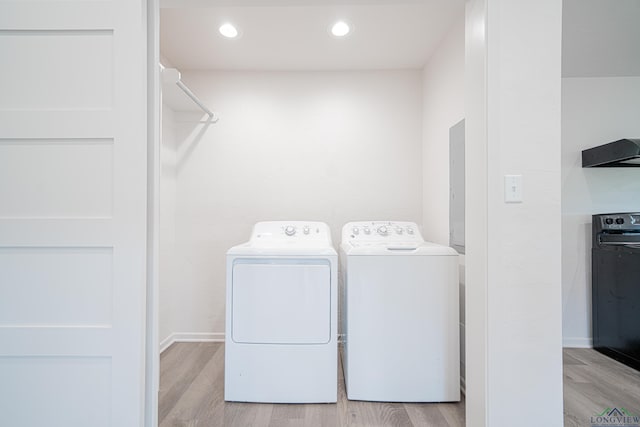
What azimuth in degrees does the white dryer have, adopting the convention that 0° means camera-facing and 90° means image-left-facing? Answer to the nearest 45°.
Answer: approximately 0°

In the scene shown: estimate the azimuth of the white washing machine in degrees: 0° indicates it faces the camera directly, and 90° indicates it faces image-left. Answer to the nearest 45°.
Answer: approximately 0°

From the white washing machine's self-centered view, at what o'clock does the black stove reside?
The black stove is roughly at 8 o'clock from the white washing machine.

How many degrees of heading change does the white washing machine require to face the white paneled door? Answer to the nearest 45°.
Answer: approximately 45° to its right

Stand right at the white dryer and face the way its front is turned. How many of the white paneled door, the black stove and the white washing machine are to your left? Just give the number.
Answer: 2

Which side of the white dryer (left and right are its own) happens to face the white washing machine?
left

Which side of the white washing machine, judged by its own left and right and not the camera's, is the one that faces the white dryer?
right

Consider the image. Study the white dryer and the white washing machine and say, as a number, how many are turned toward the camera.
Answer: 2

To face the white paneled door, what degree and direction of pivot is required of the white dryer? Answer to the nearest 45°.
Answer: approximately 45° to its right
